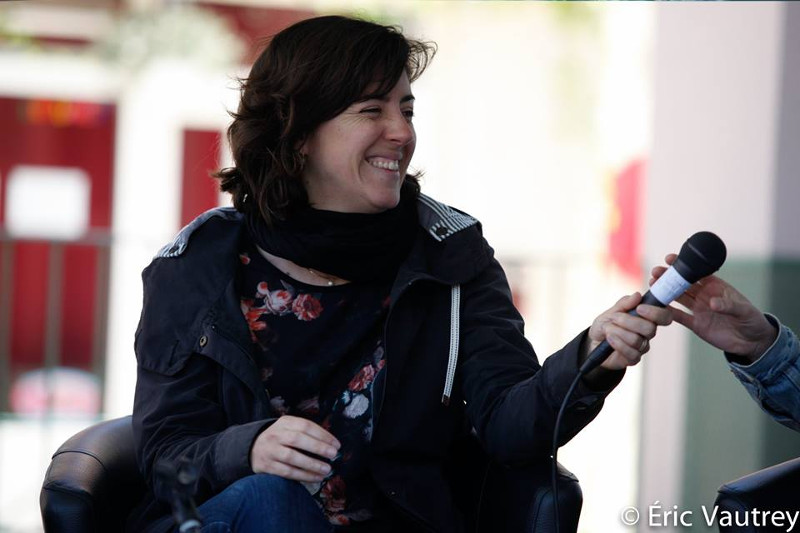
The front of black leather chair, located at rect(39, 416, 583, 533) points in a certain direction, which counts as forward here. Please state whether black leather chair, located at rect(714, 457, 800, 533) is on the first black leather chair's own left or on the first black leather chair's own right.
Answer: on the first black leather chair's own left

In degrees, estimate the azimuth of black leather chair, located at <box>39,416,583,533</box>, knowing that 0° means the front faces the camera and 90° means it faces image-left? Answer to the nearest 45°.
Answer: approximately 0°

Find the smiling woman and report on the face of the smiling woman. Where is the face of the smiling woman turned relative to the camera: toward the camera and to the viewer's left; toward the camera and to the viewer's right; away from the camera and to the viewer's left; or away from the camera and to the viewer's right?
toward the camera and to the viewer's right
